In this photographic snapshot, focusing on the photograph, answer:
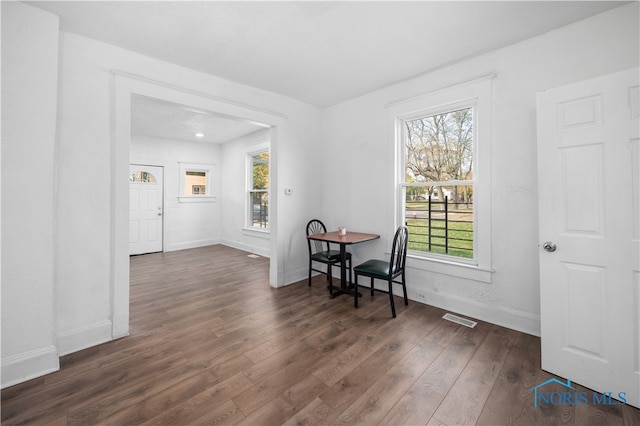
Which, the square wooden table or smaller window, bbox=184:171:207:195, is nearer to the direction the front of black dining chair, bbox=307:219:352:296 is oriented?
the square wooden table

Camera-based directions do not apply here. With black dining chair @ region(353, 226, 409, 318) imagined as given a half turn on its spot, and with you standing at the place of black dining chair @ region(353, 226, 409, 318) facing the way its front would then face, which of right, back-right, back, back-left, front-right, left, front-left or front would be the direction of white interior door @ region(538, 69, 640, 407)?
front

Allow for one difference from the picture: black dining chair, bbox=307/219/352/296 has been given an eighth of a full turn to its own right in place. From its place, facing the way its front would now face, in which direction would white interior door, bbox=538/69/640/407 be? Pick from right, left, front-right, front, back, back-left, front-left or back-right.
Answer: front-left

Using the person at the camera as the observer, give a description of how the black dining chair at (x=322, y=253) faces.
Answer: facing the viewer and to the right of the viewer

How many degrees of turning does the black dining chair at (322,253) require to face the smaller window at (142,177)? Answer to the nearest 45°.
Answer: approximately 180°

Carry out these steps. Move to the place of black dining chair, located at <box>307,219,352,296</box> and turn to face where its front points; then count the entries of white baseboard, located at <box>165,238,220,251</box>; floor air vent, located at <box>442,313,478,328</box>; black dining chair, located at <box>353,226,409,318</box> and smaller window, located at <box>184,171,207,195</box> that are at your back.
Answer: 2

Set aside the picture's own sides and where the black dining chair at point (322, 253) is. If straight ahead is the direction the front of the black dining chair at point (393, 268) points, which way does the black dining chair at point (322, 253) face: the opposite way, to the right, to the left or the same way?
the opposite way

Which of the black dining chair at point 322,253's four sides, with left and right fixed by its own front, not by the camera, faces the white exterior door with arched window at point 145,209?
back

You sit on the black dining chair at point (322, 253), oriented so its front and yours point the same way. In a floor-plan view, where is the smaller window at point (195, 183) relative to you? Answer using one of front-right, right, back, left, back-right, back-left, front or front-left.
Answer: back

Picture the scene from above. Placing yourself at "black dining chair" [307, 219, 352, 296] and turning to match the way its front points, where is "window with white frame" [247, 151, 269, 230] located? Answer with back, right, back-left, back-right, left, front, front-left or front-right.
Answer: back

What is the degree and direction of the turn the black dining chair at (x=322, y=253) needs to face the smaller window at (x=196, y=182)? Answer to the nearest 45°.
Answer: approximately 180°

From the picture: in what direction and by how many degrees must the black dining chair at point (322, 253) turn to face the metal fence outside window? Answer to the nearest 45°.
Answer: approximately 45° to its left

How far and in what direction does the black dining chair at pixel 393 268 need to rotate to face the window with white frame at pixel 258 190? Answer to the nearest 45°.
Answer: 0° — it already faces it

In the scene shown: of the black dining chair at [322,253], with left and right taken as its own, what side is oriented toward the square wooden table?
front

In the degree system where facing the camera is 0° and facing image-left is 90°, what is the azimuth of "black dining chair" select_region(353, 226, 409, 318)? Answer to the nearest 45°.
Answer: approximately 135°

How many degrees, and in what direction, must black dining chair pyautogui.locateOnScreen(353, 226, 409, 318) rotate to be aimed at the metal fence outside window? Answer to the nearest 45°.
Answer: approximately 90° to its right

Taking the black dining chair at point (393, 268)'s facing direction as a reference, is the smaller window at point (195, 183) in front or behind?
in front

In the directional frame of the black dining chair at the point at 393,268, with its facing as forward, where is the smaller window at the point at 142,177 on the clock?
The smaller window is roughly at 11 o'clock from the black dining chair.

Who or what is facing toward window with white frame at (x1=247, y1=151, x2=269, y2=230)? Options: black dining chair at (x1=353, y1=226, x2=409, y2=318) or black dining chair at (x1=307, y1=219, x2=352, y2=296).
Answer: black dining chair at (x1=353, y1=226, x2=409, y2=318)

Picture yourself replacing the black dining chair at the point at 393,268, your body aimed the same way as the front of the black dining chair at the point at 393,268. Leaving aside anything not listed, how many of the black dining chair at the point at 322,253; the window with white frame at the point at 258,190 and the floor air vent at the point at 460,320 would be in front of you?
2

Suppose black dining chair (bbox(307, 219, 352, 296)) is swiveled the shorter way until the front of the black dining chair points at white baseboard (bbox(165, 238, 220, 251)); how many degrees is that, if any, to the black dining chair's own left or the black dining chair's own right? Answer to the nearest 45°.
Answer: approximately 180°
